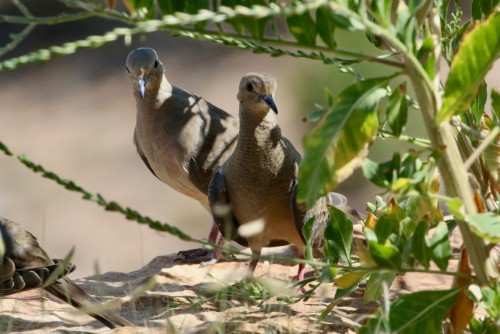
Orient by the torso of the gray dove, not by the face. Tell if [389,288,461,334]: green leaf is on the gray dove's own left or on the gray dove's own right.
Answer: on the gray dove's own left

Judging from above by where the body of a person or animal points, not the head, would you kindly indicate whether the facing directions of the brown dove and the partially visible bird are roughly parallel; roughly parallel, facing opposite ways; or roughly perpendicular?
roughly perpendicular

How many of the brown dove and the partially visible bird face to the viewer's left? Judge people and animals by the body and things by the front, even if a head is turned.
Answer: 1

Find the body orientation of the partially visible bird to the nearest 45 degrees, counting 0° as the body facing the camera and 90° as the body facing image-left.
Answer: approximately 90°

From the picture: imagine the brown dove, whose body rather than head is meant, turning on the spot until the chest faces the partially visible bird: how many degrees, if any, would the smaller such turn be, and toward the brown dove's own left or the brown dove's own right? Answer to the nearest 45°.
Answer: approximately 45° to the brown dove's own right

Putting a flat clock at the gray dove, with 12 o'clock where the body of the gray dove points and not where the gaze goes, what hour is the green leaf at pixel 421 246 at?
The green leaf is roughly at 10 o'clock from the gray dove.

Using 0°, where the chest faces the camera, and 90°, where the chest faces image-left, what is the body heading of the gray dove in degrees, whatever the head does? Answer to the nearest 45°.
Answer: approximately 45°
